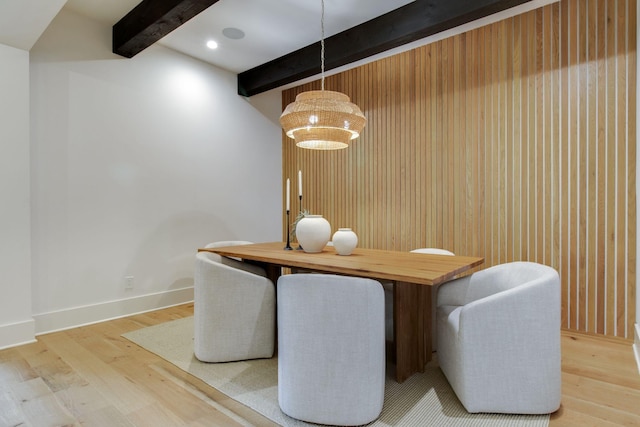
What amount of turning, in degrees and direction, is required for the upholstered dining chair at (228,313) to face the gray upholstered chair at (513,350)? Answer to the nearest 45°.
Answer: approximately 45° to its right

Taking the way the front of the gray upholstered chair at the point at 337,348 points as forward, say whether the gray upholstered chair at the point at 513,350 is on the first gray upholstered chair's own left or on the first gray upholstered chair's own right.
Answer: on the first gray upholstered chair's own right

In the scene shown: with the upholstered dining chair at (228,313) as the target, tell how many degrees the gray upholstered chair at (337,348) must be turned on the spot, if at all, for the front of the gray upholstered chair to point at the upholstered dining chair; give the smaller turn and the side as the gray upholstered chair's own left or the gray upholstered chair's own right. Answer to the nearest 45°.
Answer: approximately 45° to the gray upholstered chair's own left

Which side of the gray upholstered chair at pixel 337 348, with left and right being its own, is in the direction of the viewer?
back

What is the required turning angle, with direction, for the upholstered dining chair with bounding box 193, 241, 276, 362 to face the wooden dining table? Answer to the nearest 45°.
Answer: approximately 45° to its right

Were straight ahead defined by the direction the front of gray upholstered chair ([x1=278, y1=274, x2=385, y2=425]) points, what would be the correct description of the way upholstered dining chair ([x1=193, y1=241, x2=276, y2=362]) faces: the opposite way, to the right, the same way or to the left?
to the right

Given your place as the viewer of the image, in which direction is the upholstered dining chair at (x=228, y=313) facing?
facing to the right of the viewer
